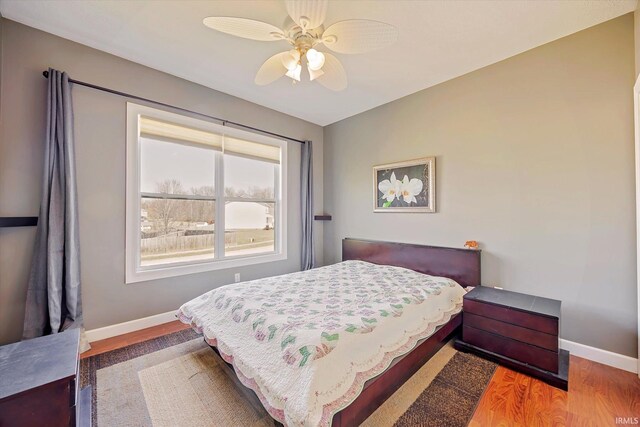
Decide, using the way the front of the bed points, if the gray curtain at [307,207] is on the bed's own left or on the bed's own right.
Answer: on the bed's own right

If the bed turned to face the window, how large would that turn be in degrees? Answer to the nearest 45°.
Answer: approximately 90° to its right

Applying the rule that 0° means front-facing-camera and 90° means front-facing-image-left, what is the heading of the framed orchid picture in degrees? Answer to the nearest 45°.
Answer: approximately 45°

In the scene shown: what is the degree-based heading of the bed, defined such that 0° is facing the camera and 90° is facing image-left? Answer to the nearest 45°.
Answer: approximately 45°

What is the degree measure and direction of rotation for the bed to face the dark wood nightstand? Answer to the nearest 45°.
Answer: approximately 135° to its left

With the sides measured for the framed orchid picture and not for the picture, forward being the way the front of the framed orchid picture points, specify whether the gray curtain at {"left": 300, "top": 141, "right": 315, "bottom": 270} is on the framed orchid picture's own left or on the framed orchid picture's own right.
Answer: on the framed orchid picture's own right

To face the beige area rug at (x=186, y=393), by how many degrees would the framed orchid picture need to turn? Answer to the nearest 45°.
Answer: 0° — it already faces it
